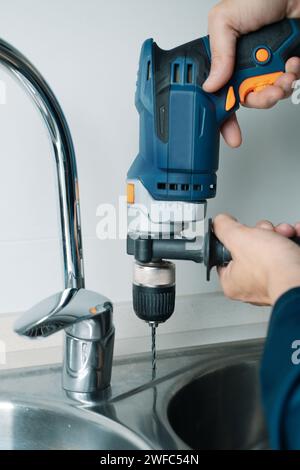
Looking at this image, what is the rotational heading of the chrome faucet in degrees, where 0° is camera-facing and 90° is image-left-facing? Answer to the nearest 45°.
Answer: approximately 45°
